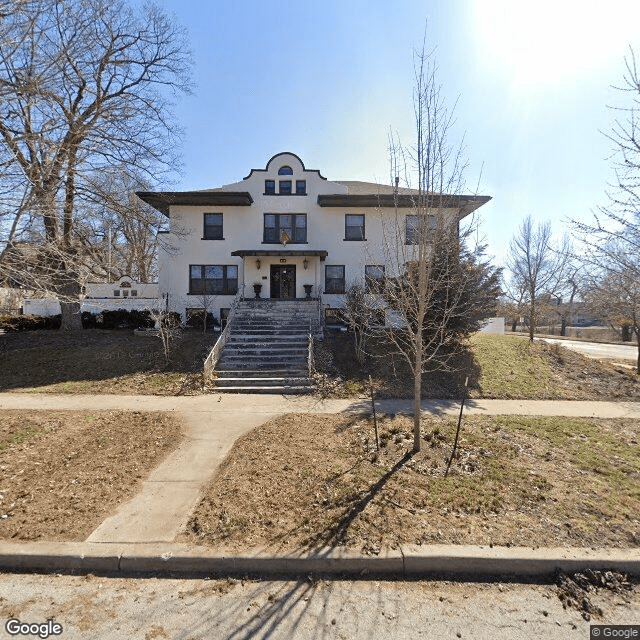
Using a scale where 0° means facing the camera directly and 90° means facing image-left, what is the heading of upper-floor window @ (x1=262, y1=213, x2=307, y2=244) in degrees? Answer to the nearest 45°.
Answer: approximately 0°

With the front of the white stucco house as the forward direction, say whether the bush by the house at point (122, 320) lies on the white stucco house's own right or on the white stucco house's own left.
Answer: on the white stucco house's own right

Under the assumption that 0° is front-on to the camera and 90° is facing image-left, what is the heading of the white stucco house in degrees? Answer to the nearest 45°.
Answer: approximately 0°

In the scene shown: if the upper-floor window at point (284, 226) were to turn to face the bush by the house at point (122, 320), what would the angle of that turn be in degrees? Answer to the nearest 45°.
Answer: approximately 90° to its right

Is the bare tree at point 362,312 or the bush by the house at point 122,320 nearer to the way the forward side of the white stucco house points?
the bare tree

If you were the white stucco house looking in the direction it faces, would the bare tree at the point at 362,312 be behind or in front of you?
in front

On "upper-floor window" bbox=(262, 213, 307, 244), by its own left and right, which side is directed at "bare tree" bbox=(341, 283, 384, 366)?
front

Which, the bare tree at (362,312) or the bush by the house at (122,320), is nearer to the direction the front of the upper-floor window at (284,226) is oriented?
the bare tree

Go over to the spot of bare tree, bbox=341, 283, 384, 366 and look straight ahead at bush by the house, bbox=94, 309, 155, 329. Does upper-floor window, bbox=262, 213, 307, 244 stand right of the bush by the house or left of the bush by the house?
right
